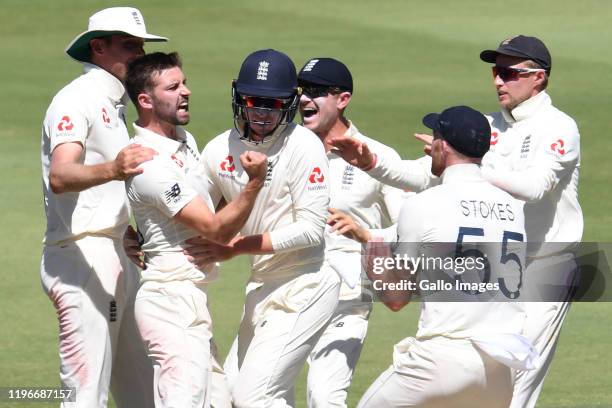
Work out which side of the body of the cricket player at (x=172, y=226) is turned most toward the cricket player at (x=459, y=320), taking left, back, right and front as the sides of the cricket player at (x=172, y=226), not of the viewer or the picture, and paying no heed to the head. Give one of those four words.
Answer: front

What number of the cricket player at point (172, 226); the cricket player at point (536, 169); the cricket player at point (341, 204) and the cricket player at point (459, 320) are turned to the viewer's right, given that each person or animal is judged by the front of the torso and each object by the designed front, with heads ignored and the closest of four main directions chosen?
1

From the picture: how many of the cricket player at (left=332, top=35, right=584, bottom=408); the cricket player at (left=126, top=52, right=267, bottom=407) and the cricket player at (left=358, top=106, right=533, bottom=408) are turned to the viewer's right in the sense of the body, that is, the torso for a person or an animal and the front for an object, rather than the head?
1

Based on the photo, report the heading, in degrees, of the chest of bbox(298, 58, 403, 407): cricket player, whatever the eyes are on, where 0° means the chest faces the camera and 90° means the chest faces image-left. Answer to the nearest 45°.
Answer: approximately 45°

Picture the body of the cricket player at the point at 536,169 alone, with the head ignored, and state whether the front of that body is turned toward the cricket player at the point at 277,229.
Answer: yes

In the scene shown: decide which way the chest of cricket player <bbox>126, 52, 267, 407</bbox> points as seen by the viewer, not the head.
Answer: to the viewer's right

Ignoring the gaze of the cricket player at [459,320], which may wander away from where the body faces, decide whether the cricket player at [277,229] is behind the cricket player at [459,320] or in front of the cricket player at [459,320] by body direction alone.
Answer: in front

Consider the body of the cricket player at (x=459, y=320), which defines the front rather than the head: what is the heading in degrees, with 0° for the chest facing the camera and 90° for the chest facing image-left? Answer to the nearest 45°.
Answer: approximately 135°

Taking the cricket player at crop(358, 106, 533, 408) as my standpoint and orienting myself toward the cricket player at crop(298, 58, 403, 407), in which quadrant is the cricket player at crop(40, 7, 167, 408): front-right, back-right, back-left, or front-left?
front-left

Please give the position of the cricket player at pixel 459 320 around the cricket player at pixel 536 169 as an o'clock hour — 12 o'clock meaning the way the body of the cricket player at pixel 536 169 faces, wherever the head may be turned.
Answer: the cricket player at pixel 459 320 is roughly at 11 o'clock from the cricket player at pixel 536 169.

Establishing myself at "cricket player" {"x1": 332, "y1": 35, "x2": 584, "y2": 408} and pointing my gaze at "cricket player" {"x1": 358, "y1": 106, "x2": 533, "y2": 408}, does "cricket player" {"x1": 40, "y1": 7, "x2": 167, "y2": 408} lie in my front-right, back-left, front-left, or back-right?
front-right

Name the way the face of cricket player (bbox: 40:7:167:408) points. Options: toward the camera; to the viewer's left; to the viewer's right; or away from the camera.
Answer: to the viewer's right

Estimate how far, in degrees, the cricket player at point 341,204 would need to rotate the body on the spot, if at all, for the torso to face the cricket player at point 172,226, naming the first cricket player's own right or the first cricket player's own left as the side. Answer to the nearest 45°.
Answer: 0° — they already face them
